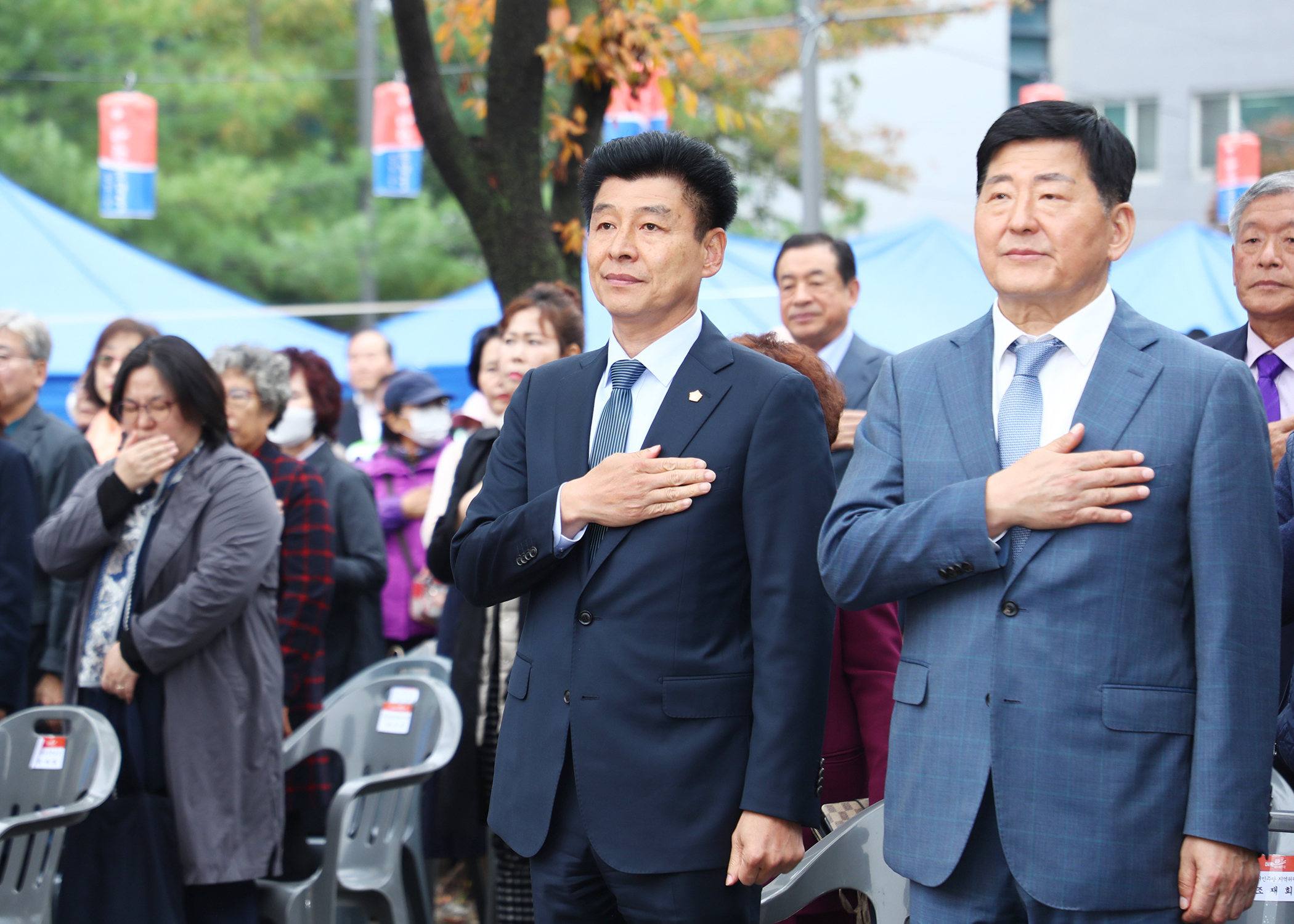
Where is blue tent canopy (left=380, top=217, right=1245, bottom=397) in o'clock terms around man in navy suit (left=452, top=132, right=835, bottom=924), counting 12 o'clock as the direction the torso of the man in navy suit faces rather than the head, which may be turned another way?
The blue tent canopy is roughly at 5 o'clock from the man in navy suit.

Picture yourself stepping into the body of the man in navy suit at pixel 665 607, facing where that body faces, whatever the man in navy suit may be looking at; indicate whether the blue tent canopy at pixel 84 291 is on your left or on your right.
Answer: on your right

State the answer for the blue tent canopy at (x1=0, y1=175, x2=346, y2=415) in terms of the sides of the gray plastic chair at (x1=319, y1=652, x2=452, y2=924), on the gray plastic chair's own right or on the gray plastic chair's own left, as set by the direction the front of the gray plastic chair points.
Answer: on the gray plastic chair's own right

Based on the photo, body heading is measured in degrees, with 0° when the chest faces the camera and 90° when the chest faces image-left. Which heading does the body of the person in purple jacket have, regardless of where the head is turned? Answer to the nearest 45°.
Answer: approximately 315°

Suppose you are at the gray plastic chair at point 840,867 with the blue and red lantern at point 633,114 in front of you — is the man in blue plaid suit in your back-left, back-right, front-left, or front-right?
back-right

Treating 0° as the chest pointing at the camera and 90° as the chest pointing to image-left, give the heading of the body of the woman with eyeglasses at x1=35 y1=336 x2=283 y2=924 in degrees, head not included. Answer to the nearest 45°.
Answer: approximately 45°

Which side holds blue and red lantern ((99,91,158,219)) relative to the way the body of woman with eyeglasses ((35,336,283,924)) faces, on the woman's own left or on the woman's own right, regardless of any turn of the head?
on the woman's own right

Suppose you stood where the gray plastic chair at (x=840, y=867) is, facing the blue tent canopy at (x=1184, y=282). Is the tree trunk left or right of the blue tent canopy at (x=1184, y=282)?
left

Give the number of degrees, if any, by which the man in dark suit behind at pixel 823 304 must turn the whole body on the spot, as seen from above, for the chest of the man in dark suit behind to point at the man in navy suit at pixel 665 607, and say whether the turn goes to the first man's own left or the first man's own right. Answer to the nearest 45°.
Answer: approximately 45° to the first man's own left
